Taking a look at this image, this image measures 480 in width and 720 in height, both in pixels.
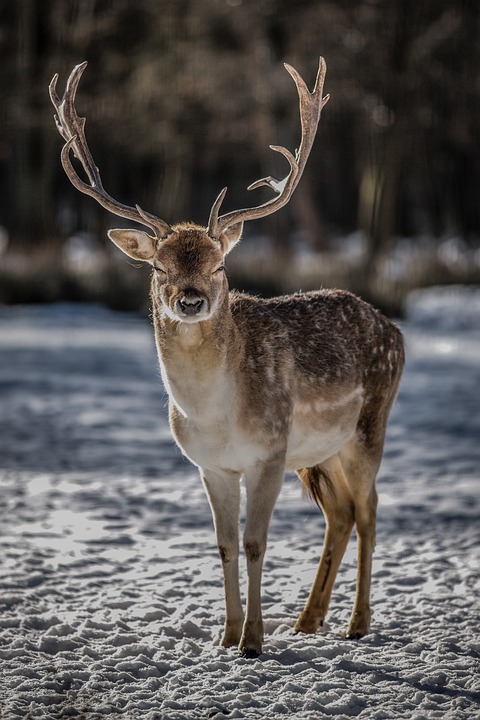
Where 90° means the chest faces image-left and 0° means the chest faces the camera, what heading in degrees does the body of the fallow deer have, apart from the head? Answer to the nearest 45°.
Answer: approximately 45°
